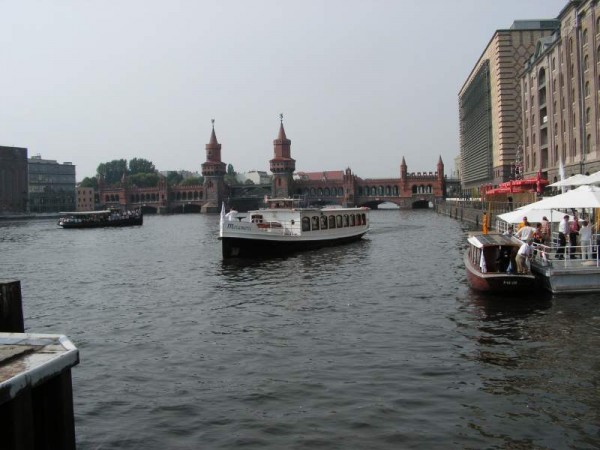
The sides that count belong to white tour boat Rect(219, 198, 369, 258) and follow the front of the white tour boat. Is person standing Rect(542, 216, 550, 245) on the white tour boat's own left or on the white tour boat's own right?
on the white tour boat's own left

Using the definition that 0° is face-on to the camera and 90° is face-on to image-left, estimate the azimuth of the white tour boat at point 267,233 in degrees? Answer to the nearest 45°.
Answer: approximately 45°

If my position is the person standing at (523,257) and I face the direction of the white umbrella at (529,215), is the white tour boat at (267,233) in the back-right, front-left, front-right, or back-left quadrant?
front-left

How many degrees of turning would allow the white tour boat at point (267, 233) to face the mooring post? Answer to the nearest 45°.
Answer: approximately 45° to its left

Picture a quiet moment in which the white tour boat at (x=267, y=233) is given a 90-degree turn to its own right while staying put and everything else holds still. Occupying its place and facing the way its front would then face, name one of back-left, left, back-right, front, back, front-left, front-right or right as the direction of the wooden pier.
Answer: back-left

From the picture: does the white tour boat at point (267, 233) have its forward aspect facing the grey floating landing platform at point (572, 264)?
no

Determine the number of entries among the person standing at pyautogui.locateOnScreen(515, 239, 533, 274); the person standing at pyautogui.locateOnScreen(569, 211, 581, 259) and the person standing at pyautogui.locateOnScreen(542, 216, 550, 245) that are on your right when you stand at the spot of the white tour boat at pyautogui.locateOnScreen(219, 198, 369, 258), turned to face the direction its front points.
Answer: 0
